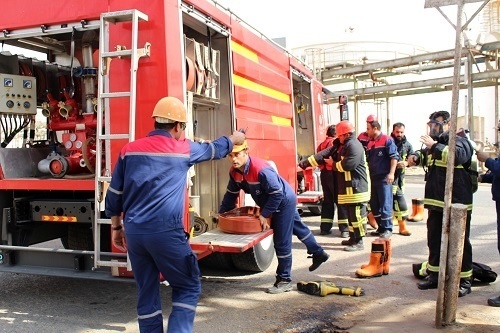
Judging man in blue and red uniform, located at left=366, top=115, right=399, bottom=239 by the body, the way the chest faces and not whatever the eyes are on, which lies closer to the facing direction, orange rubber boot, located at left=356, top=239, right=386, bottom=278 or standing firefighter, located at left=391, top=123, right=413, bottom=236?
the orange rubber boot

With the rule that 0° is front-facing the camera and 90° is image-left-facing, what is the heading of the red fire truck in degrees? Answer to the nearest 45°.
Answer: approximately 225°

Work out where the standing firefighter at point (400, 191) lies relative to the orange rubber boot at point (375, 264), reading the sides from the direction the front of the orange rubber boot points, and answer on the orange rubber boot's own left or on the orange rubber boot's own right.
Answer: on the orange rubber boot's own right

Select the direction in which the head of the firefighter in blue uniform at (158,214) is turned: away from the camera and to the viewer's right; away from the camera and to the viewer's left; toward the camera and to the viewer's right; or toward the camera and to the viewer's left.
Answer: away from the camera and to the viewer's right

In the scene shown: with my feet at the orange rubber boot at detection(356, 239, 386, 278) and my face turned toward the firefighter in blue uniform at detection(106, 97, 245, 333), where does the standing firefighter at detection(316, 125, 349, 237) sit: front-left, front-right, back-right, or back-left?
back-right

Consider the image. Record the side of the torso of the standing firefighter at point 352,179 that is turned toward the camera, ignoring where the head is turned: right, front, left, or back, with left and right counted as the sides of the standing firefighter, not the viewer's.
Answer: left

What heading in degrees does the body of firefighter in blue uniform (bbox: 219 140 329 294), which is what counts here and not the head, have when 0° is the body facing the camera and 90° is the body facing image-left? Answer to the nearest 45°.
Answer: approximately 45°

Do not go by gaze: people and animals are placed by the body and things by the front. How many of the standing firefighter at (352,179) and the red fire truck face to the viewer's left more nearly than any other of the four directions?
1

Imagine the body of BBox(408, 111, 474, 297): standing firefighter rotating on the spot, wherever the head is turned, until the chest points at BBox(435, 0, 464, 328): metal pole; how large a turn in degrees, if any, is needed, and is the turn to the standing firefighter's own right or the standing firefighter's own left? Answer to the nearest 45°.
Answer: approximately 45° to the standing firefighter's own left

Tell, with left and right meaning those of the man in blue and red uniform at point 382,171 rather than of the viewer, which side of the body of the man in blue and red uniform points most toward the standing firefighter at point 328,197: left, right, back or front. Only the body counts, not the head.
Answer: right

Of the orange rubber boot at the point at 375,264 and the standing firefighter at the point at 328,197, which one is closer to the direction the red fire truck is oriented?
the standing firefighter
